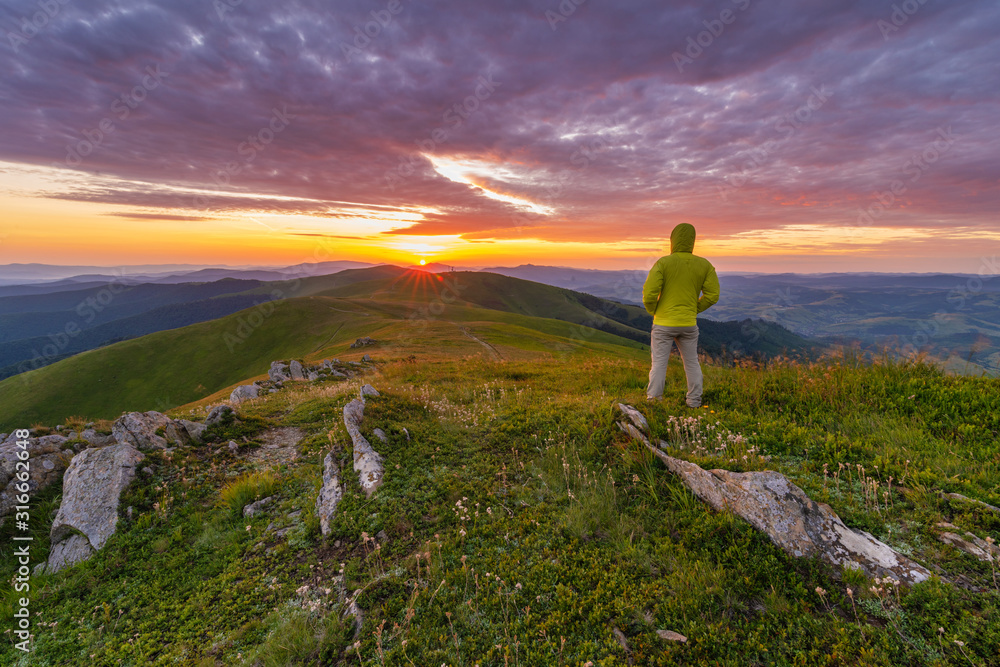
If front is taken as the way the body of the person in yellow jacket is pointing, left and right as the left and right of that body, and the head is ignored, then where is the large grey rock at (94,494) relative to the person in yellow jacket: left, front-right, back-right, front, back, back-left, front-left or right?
back-left

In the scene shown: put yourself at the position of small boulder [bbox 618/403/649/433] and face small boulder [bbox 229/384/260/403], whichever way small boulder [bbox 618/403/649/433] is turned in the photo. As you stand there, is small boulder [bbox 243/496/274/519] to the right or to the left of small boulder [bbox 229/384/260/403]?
left

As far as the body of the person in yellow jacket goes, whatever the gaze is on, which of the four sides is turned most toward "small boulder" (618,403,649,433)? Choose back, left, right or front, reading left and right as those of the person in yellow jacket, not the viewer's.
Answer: back

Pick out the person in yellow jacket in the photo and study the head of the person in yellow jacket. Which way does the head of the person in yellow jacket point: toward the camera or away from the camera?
away from the camera

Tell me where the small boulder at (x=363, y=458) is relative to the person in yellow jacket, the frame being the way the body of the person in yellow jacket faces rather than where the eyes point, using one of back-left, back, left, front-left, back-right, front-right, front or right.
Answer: back-left

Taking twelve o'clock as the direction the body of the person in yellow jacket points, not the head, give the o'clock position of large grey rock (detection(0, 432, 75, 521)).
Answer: The large grey rock is roughly at 8 o'clock from the person in yellow jacket.

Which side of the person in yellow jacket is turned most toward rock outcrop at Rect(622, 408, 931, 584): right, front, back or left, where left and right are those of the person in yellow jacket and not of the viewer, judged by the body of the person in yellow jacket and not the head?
back

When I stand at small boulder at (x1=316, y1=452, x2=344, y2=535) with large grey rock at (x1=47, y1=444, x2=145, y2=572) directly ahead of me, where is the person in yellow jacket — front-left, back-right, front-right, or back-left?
back-right

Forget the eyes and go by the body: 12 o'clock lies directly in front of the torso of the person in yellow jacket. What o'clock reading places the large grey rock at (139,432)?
The large grey rock is roughly at 8 o'clock from the person in yellow jacket.

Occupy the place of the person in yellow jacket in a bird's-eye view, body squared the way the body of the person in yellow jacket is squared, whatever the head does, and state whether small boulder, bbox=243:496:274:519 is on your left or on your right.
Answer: on your left

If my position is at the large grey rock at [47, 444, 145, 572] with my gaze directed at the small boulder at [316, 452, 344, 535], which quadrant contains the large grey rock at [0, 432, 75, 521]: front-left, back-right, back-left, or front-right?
back-left

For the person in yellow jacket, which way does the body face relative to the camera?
away from the camera

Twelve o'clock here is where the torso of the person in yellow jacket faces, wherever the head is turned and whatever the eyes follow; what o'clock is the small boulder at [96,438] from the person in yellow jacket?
The small boulder is roughly at 8 o'clock from the person in yellow jacket.

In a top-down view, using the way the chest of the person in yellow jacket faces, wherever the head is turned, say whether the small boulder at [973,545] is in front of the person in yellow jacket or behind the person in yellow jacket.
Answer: behind
